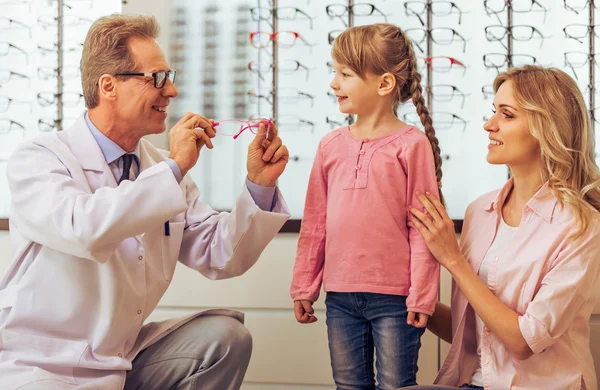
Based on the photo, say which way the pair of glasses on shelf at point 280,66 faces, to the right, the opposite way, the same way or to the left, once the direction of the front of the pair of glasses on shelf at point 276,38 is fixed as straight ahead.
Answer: the same way

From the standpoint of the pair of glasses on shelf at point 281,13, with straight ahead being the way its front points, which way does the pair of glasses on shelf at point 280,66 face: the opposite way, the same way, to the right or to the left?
the same way

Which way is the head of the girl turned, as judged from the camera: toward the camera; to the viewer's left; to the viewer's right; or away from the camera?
to the viewer's left

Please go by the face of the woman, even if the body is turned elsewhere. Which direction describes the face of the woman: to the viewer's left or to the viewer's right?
to the viewer's left

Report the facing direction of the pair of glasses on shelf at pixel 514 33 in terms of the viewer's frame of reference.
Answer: facing the viewer and to the left of the viewer

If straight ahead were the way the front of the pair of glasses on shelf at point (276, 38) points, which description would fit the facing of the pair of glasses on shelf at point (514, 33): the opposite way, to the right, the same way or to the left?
the same way

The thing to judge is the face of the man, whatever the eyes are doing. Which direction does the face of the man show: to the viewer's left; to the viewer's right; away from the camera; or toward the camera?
to the viewer's right

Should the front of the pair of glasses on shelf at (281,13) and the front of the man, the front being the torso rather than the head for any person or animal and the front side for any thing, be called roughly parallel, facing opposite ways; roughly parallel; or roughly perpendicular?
roughly perpendicular

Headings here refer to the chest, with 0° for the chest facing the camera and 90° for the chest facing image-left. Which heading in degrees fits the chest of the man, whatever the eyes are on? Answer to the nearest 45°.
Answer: approximately 315°
